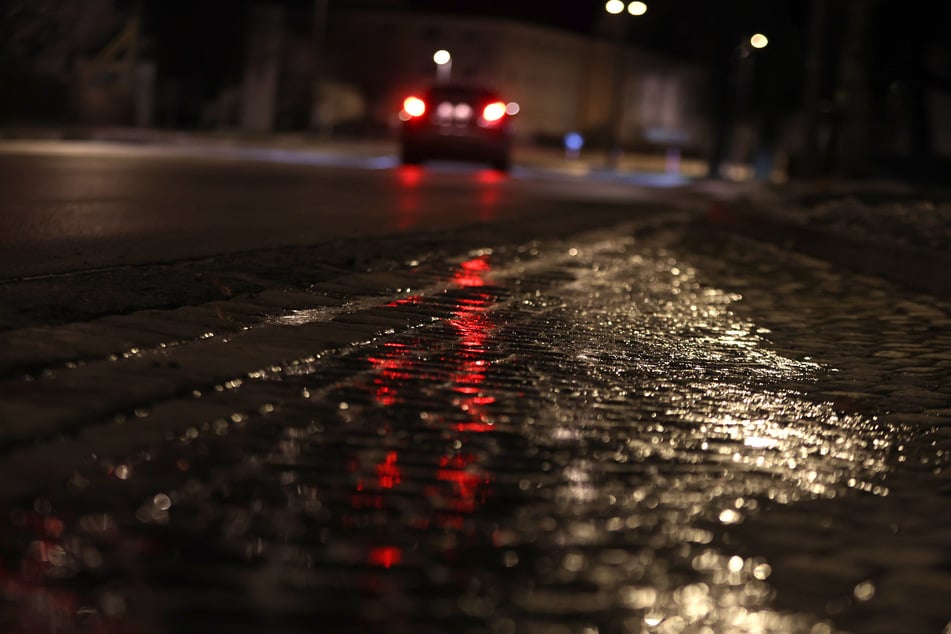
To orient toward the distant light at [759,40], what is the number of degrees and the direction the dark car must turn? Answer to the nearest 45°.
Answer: approximately 45° to its right

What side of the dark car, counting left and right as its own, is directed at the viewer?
back
